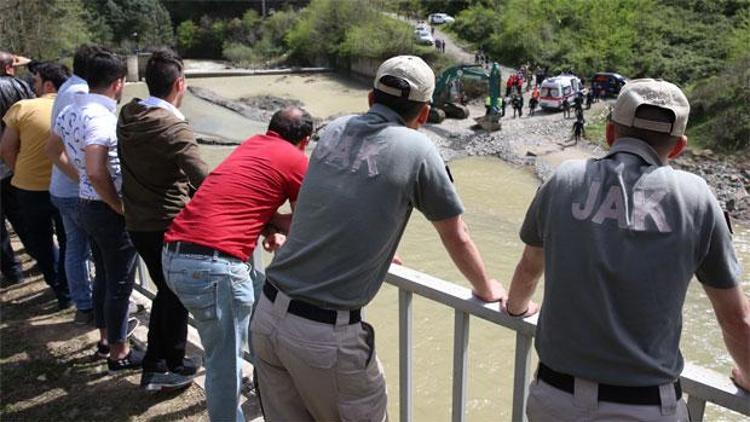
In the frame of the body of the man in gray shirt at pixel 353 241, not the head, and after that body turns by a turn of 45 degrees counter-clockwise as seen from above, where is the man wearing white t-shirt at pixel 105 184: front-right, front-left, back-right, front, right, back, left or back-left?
front-left

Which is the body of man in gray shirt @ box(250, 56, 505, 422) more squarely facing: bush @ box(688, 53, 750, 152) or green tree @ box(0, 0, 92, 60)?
the bush

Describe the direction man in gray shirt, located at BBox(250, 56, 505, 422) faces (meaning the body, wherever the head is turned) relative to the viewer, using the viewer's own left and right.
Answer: facing away from the viewer and to the right of the viewer

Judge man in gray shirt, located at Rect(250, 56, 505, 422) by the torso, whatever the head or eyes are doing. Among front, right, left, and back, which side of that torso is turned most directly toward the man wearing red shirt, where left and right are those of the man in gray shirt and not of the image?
left

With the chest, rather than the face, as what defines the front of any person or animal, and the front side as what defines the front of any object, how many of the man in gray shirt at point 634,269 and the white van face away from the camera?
1

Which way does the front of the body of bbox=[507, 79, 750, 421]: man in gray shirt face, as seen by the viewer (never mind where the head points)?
away from the camera

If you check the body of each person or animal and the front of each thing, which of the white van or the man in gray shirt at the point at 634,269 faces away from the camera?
the man in gray shirt

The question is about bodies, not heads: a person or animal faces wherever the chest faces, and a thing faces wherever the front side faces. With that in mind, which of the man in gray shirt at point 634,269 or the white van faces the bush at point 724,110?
the man in gray shirt

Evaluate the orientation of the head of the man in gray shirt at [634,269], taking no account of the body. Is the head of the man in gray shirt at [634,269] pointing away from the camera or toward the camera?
away from the camera

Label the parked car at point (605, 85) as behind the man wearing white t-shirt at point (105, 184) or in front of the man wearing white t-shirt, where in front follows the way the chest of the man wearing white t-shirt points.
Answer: in front

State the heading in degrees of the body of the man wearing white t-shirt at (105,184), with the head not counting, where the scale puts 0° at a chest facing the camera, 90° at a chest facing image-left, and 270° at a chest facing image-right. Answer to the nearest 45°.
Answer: approximately 225°

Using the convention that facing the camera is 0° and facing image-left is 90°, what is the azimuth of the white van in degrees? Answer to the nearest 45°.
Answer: approximately 45°

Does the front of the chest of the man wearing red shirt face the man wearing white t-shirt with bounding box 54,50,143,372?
no

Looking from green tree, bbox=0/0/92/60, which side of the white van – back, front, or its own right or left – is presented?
front

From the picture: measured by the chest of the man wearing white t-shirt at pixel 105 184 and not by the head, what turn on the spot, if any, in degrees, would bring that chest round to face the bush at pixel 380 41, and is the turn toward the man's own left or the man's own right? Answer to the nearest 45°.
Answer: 0° — they already face it

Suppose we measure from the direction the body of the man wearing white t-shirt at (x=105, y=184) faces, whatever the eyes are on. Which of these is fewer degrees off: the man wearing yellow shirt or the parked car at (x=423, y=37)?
the parked car

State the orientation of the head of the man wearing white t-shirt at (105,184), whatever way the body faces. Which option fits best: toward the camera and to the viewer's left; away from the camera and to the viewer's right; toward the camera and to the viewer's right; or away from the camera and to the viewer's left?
away from the camera and to the viewer's right

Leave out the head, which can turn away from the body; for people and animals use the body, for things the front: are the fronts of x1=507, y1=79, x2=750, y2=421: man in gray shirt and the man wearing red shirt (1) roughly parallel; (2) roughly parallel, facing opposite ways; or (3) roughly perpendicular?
roughly parallel

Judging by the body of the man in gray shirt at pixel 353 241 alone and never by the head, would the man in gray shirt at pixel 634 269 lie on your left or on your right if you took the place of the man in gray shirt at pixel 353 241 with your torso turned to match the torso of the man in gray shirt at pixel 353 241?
on your right

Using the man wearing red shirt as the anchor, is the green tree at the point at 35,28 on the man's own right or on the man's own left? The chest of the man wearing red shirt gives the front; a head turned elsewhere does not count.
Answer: on the man's own left

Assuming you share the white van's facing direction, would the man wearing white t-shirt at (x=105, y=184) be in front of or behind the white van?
in front

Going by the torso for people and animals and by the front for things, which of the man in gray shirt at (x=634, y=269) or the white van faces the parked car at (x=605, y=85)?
the man in gray shirt
